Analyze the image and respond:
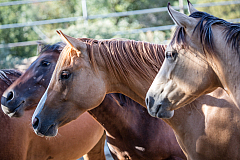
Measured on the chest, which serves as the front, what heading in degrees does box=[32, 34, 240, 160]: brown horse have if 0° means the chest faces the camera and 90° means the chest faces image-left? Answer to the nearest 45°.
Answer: approximately 90°

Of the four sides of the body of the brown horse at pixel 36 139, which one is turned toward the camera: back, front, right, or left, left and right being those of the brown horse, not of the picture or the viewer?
left

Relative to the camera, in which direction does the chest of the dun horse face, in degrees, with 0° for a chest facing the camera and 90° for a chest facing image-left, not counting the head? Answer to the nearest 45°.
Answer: approximately 90°

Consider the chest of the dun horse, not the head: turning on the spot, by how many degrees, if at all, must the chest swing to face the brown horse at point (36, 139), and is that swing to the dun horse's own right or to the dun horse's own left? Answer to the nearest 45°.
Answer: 0° — it already faces it

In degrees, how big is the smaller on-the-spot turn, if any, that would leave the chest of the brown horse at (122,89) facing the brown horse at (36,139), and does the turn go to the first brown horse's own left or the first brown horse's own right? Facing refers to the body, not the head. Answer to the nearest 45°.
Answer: approximately 45° to the first brown horse's own right

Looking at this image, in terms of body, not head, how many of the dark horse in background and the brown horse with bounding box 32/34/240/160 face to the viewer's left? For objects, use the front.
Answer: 2
